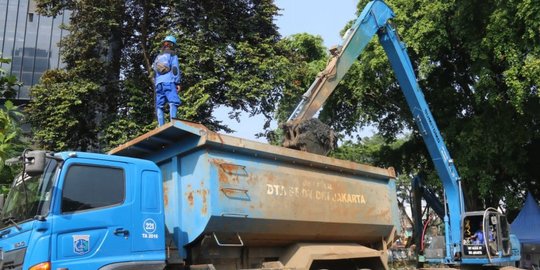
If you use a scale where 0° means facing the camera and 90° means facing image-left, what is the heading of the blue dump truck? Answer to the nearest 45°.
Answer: approximately 45°

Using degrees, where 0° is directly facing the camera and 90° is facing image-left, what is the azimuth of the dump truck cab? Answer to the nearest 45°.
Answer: approximately 45°

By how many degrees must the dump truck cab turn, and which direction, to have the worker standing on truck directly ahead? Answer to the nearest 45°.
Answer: approximately 180°
